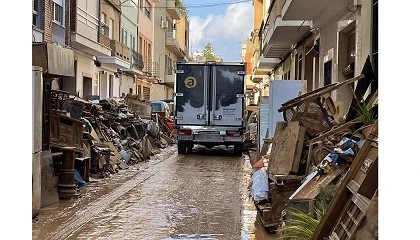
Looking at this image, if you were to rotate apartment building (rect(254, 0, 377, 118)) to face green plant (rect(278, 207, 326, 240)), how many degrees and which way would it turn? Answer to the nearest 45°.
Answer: approximately 90° to its left

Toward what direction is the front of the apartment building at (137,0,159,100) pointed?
to the viewer's right

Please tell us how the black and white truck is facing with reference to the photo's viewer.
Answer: facing away from the viewer

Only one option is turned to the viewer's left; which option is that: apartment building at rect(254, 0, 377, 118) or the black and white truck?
the apartment building

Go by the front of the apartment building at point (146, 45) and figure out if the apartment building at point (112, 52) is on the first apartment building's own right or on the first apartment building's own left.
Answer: on the first apartment building's own right

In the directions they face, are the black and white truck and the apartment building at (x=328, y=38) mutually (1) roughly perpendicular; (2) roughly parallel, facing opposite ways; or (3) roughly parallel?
roughly perpendicular

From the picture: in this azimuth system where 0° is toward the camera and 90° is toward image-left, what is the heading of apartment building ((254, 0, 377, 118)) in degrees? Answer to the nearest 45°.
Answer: approximately 90°

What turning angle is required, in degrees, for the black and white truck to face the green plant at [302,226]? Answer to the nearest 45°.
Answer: approximately 180°

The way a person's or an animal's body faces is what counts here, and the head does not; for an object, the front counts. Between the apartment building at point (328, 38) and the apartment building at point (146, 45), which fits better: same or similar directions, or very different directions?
very different directions

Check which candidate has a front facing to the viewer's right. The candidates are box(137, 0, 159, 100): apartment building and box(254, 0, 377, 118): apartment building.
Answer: box(137, 0, 159, 100): apartment building

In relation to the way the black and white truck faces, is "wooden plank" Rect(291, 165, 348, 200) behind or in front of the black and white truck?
behind
